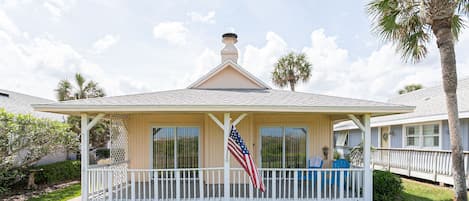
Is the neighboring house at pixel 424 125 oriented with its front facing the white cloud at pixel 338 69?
no

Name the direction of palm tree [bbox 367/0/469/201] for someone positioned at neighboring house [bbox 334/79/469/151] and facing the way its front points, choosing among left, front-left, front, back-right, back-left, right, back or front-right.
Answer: front-left

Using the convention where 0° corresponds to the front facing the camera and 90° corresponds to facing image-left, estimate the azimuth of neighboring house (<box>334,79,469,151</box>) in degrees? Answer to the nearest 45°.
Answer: approximately 45°
